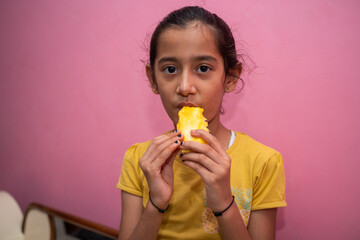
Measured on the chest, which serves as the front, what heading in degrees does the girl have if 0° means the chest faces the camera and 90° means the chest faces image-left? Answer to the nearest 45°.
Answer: approximately 0°
